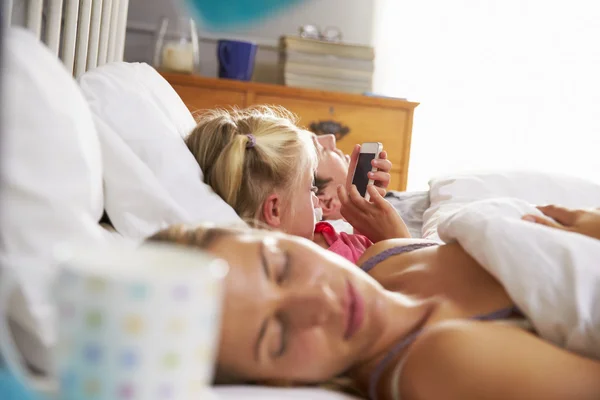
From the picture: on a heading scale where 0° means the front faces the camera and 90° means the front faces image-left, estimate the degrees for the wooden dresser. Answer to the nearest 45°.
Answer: approximately 0°

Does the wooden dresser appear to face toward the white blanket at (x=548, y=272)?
yes

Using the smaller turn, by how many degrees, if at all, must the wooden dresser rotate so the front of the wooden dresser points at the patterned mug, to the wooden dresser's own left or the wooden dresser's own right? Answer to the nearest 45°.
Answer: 0° — it already faces it

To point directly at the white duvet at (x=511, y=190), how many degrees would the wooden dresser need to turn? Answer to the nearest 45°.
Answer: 0° — it already faces it
